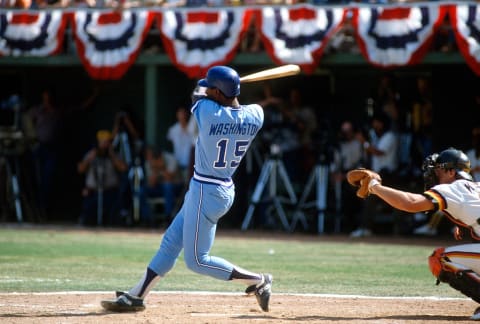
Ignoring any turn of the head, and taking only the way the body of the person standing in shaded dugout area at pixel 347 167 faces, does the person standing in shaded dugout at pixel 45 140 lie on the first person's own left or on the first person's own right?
on the first person's own right

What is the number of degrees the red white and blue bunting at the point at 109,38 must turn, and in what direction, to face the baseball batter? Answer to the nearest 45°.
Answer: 0° — it already faces them

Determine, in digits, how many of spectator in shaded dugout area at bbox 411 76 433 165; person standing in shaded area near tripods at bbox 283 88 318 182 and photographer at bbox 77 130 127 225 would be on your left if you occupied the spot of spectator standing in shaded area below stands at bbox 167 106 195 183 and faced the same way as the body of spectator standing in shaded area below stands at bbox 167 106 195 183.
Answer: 2

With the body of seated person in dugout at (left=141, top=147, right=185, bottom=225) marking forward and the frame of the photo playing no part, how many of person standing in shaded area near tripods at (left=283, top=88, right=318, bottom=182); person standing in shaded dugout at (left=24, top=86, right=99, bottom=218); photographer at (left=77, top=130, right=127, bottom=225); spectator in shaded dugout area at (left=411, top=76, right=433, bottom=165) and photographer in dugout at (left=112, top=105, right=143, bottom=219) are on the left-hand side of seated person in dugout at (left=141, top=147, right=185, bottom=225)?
2

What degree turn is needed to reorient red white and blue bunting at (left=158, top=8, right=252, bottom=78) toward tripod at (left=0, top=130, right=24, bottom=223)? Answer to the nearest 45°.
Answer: approximately 90° to its right

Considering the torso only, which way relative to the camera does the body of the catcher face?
to the viewer's left

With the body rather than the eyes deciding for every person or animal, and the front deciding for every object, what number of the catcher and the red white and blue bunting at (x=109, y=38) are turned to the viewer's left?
1

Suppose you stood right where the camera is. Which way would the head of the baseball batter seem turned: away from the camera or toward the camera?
away from the camera
